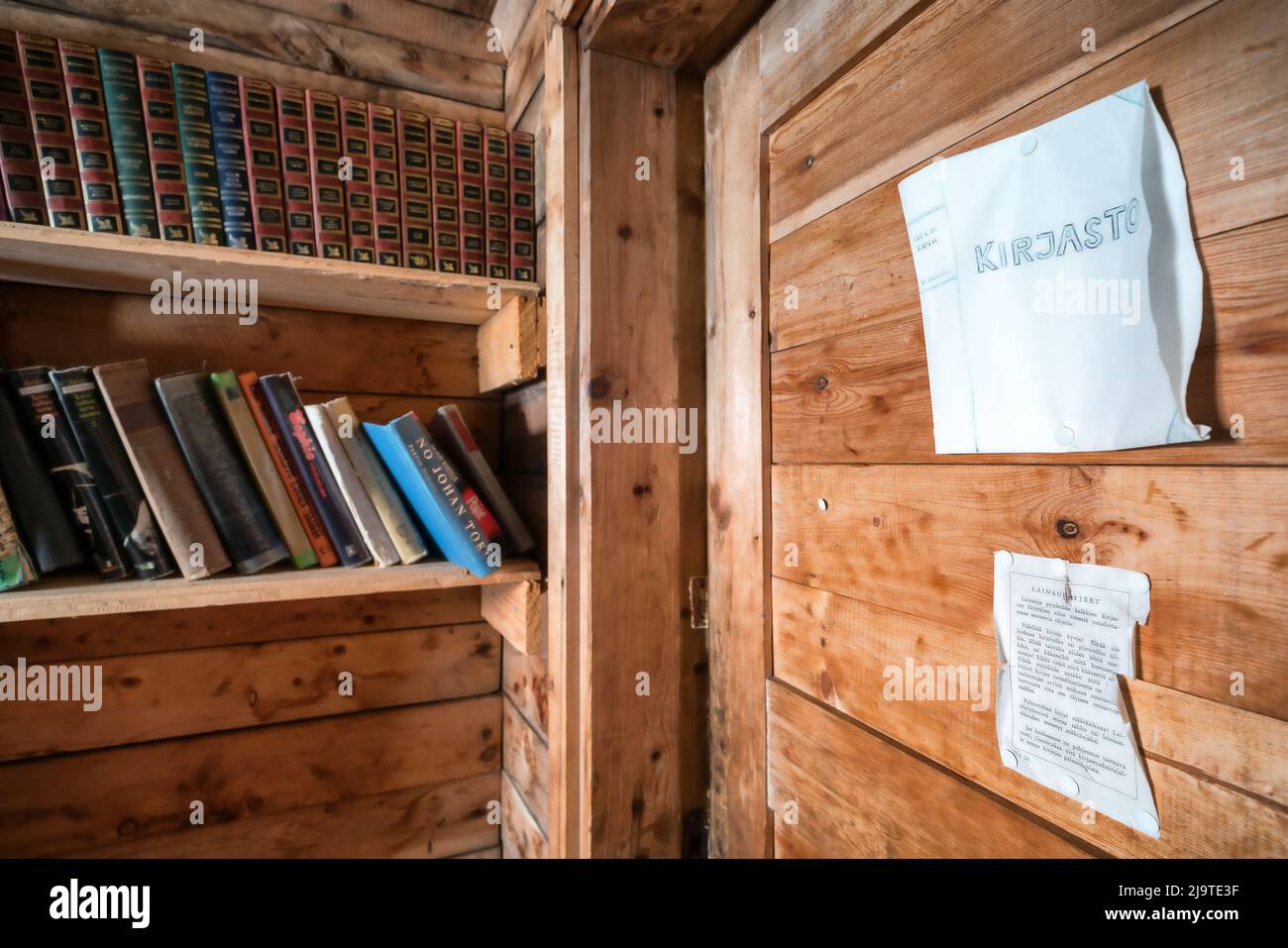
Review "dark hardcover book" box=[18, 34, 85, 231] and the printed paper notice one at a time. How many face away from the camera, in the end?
0

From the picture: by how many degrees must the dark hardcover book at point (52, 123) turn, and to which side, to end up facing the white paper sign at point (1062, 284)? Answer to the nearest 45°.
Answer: approximately 45° to its left

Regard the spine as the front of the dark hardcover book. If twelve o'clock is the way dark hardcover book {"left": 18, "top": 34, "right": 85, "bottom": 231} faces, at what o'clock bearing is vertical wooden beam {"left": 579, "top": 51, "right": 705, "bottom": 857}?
The vertical wooden beam is roughly at 10 o'clock from the dark hardcover book.

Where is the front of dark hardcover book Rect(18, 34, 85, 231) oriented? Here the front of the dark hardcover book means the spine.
toward the camera

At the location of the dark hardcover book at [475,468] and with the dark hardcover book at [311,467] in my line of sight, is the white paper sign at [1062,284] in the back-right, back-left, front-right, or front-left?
back-left

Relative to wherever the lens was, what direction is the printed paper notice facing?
facing the viewer and to the left of the viewer

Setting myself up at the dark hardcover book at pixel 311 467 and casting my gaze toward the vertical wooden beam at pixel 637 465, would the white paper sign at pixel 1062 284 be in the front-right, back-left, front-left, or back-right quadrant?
front-right
